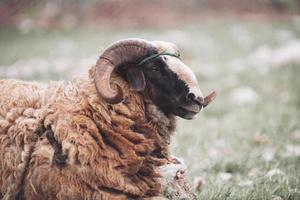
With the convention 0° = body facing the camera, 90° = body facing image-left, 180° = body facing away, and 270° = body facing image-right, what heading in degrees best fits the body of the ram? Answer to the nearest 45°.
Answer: approximately 270°
